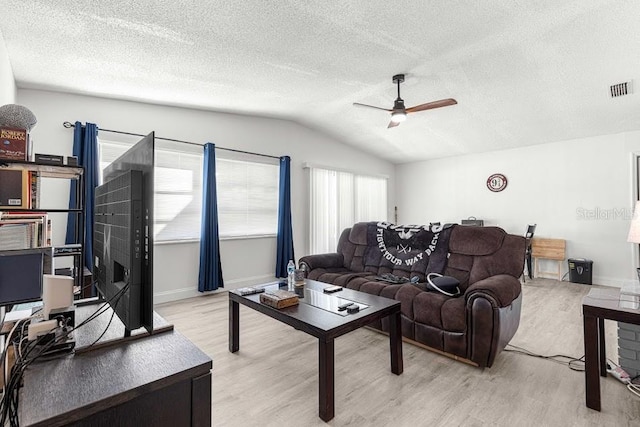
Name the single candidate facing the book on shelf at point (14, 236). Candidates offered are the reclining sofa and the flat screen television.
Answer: the reclining sofa

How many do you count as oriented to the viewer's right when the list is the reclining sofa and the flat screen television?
1

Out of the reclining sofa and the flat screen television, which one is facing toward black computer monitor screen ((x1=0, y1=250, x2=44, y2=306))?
the reclining sofa

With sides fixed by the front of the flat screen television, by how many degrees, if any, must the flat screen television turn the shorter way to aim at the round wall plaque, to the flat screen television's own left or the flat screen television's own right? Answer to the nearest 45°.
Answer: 0° — it already faces it

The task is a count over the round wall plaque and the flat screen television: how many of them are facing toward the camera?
1

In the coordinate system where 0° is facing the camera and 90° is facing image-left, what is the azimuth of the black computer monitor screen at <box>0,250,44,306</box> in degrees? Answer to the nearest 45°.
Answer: approximately 315°

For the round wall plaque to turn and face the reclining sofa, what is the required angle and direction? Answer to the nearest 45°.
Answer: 0° — it already faces it

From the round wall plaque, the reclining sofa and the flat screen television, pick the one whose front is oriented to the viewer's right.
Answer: the flat screen television

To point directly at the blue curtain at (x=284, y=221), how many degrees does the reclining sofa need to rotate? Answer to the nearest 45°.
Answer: approximately 90° to its right

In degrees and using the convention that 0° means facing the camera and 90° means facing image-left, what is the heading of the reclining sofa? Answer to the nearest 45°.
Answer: approximately 45°
